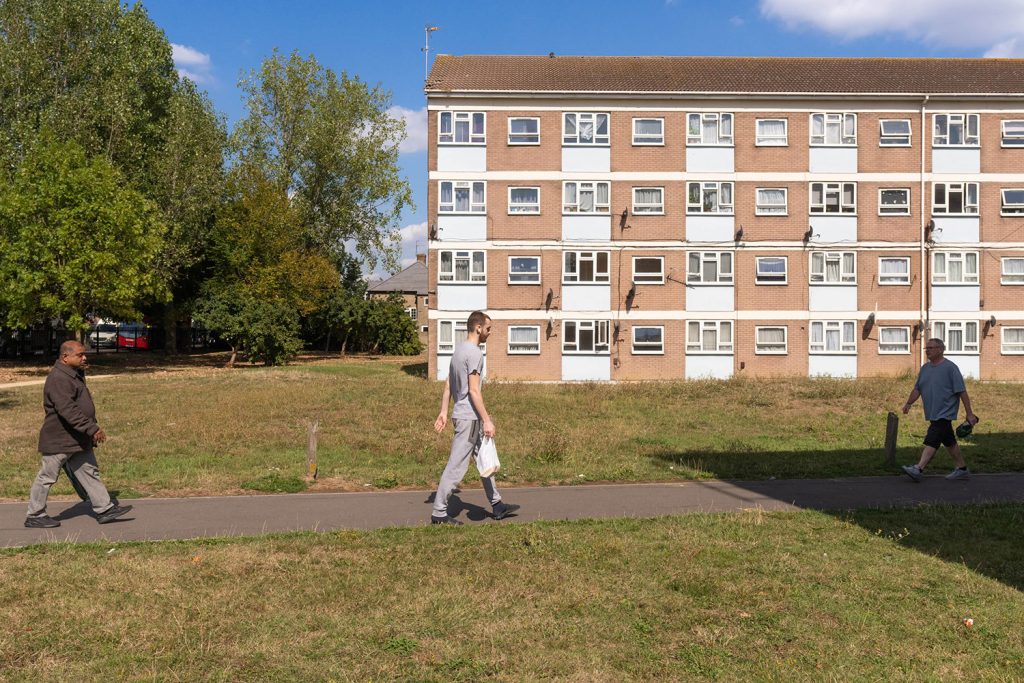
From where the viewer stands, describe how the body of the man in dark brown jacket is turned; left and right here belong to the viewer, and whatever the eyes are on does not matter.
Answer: facing to the right of the viewer

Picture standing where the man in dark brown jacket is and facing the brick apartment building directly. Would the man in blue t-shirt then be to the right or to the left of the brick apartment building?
right

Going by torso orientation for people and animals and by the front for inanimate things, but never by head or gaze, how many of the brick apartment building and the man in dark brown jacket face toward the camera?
1

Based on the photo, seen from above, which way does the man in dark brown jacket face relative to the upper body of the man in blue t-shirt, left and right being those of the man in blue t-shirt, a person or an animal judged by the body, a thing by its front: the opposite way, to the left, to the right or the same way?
the opposite way

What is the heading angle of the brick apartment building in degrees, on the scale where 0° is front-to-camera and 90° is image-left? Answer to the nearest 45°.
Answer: approximately 0°

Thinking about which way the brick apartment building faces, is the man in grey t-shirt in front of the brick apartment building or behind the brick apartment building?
in front

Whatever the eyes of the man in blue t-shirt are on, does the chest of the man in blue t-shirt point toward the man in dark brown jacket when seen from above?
yes

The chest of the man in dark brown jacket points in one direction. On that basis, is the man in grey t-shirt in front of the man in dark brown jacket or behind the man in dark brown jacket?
in front

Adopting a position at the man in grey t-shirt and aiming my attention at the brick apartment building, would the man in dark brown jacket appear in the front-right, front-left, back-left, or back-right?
back-left

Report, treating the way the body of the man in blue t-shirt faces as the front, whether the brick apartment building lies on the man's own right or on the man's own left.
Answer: on the man's own right

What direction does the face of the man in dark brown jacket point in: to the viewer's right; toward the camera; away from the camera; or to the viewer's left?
to the viewer's right
